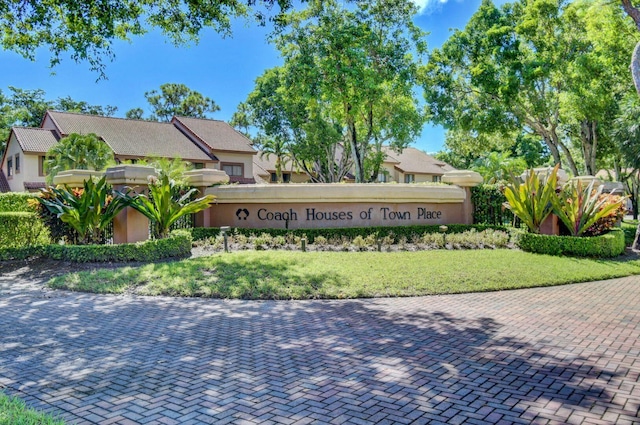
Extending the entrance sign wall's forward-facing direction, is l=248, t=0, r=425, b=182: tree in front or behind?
behind

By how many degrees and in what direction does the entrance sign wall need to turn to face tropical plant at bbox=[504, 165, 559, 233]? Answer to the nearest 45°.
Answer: approximately 90° to its left

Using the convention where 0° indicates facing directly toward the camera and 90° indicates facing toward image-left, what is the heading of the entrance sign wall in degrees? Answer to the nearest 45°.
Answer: approximately 0°

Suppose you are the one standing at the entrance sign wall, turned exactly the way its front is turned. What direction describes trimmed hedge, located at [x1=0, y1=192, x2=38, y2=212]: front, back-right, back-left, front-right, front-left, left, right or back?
right

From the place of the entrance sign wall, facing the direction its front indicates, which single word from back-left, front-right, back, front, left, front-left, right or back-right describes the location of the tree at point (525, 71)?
back-left

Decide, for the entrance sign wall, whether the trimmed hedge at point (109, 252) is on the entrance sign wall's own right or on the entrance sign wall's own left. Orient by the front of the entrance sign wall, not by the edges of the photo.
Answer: on the entrance sign wall's own right

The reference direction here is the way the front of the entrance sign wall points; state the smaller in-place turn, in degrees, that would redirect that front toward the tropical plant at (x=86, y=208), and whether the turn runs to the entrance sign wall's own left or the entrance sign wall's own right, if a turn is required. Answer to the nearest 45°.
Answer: approximately 45° to the entrance sign wall's own right

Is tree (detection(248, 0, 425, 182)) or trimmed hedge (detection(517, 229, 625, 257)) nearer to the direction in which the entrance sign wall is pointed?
the trimmed hedge

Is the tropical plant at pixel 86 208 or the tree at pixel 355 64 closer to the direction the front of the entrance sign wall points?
the tropical plant

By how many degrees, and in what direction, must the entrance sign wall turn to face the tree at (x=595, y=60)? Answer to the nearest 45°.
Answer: approximately 135° to its left

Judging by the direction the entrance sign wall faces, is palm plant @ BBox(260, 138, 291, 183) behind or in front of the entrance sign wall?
behind

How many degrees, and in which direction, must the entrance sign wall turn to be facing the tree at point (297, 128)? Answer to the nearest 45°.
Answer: approximately 180°

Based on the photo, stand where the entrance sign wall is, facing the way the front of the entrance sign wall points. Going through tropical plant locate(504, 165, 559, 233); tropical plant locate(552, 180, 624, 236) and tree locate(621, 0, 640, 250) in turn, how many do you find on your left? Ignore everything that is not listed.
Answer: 3
